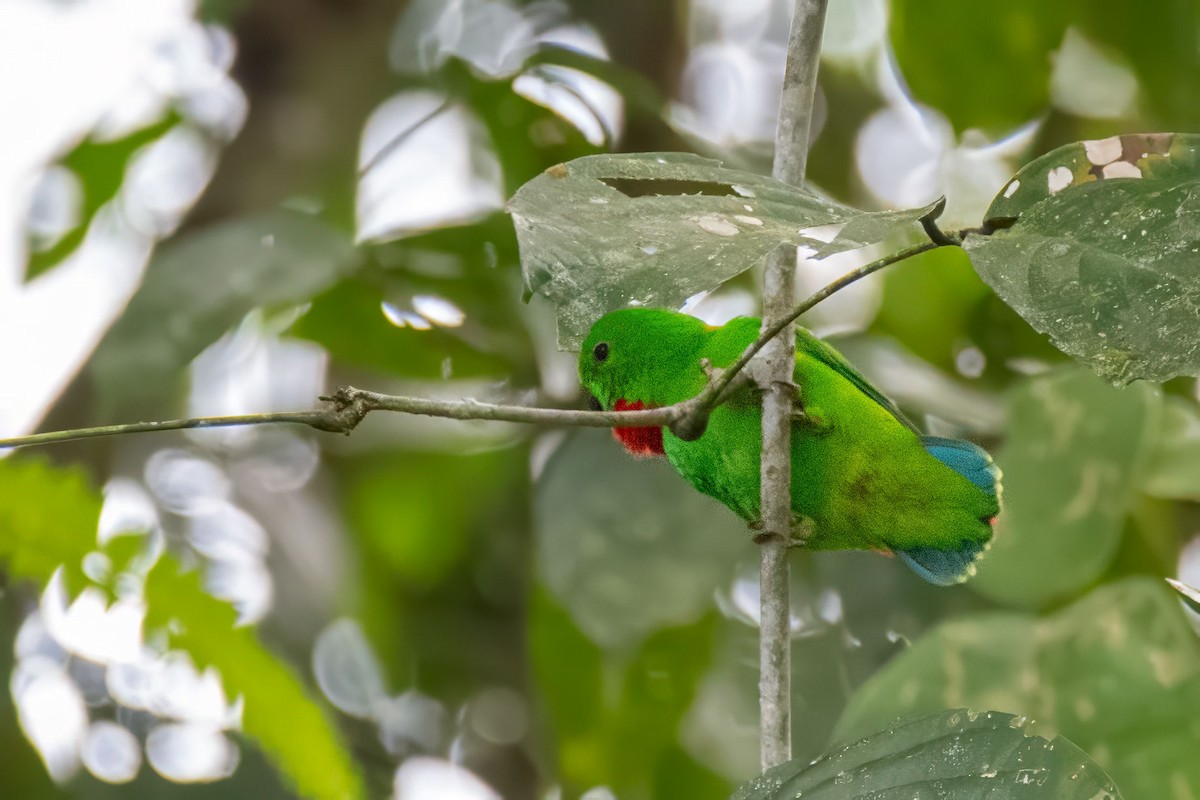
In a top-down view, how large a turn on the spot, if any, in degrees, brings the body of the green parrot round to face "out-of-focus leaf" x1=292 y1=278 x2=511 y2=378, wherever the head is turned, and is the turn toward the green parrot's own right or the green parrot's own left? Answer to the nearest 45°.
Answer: approximately 45° to the green parrot's own right

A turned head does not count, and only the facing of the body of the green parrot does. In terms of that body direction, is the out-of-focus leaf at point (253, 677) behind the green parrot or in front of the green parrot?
in front

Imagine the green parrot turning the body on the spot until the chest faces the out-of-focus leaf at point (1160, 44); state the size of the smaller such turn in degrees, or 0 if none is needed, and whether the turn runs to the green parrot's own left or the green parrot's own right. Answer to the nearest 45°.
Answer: approximately 90° to the green parrot's own right

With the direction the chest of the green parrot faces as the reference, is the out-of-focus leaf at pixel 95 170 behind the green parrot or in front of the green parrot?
in front

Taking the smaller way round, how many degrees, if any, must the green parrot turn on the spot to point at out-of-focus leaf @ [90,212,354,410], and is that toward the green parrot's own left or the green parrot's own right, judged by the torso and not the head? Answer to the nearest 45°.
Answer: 0° — it already faces it

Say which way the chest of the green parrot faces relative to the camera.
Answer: to the viewer's left

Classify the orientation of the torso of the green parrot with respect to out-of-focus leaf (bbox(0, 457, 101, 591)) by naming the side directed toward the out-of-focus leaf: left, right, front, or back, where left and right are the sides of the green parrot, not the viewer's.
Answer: front
